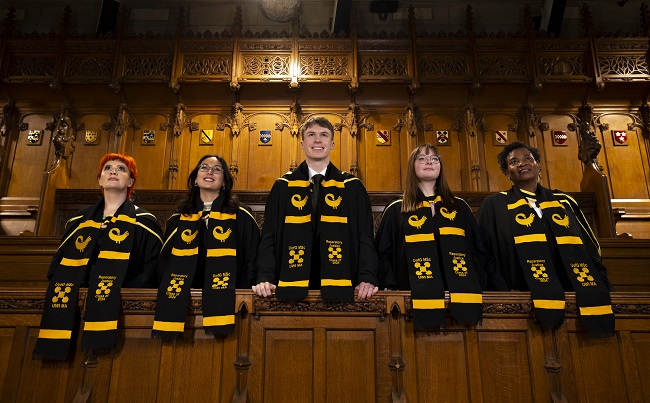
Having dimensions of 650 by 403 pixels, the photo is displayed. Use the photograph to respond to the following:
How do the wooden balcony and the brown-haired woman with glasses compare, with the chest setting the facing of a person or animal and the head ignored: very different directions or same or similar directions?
same or similar directions

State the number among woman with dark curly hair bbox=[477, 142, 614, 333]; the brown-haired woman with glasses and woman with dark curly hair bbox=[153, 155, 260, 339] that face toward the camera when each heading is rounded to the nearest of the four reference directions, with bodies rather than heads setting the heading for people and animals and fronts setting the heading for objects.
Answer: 3

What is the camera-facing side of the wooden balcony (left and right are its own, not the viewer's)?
front

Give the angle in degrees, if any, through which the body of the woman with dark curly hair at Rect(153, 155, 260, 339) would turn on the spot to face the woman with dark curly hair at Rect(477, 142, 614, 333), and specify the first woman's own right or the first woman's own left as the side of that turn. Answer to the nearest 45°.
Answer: approximately 90° to the first woman's own left

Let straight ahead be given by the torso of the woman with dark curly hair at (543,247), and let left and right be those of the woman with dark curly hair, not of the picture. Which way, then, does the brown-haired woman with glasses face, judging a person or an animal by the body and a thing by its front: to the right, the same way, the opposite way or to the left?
the same way

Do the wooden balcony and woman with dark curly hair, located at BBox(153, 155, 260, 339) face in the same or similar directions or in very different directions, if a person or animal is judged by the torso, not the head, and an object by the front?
same or similar directions

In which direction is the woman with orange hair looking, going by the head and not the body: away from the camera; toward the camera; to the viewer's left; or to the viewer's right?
toward the camera

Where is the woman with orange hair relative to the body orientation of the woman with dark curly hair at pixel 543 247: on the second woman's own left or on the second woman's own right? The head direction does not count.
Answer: on the second woman's own right

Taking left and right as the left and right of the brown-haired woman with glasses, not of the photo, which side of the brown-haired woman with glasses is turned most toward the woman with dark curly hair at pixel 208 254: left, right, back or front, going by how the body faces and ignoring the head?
right

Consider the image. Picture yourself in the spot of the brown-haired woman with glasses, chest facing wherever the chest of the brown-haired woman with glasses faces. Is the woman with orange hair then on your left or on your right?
on your right

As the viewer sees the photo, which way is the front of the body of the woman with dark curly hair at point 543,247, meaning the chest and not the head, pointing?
toward the camera
